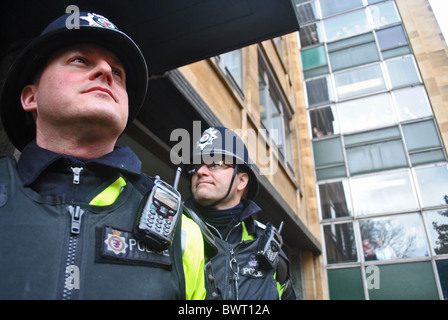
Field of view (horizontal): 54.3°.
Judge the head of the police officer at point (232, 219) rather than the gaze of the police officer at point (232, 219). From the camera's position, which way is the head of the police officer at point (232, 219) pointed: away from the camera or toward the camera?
toward the camera

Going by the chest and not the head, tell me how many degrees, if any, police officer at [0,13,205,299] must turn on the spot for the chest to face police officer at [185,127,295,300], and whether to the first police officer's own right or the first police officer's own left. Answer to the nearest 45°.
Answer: approximately 135° to the first police officer's own left

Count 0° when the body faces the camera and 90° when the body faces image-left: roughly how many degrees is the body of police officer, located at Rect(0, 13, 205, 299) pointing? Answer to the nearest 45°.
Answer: approximately 0°
